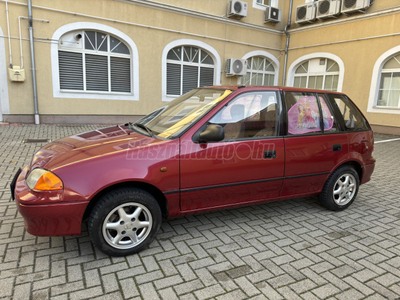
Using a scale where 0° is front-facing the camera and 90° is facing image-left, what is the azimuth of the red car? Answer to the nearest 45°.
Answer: approximately 45°

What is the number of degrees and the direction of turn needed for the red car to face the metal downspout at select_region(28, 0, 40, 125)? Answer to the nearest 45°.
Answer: approximately 90° to its right

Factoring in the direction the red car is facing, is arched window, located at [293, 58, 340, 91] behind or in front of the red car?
behind

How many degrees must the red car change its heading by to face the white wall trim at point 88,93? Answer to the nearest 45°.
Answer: approximately 90° to its right

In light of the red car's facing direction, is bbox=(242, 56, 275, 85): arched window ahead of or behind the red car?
behind

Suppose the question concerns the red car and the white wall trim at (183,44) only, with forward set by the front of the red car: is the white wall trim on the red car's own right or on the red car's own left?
on the red car's own right

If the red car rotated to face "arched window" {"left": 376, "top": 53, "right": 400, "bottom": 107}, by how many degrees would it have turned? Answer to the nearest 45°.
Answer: approximately 180°
